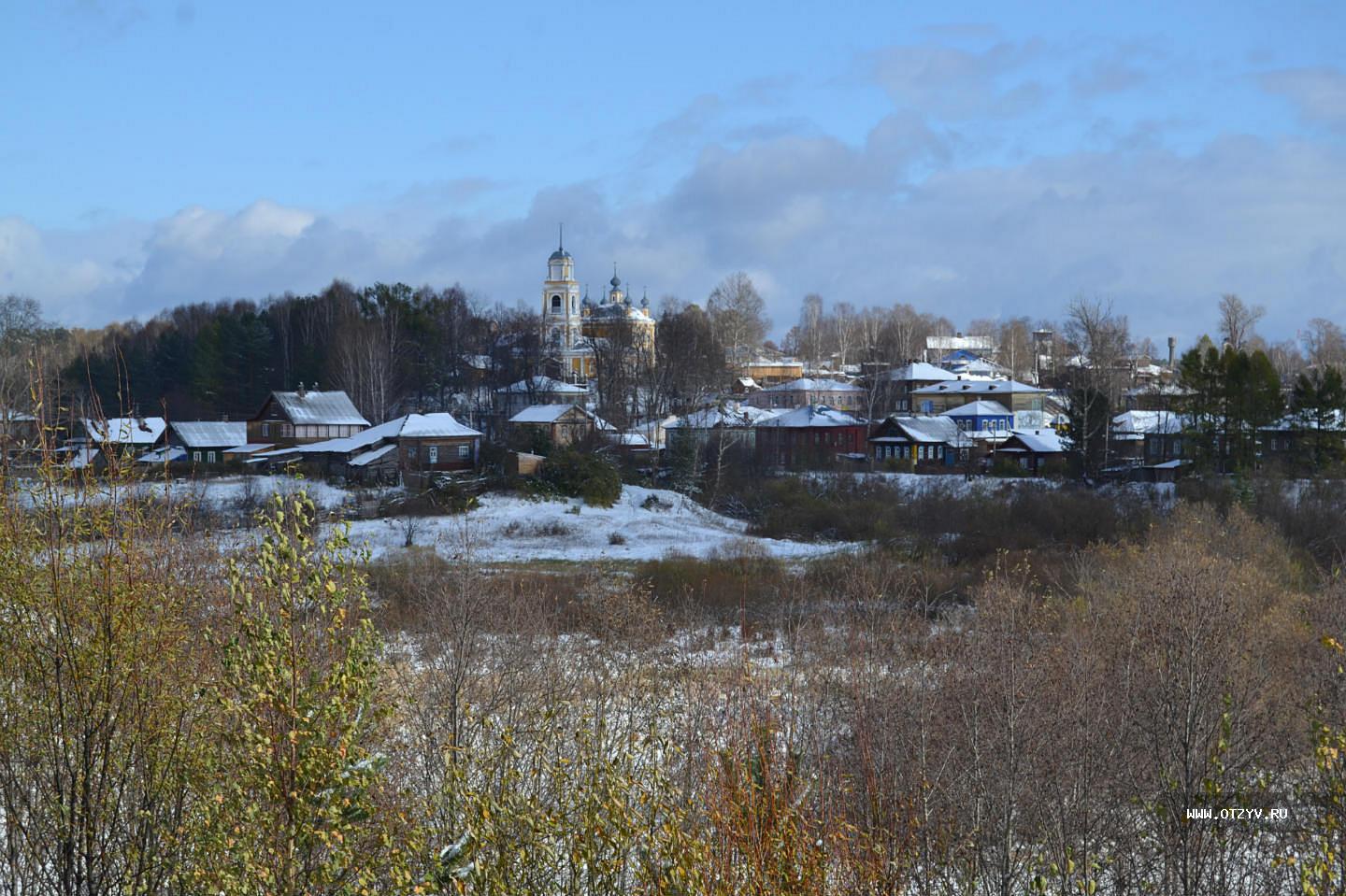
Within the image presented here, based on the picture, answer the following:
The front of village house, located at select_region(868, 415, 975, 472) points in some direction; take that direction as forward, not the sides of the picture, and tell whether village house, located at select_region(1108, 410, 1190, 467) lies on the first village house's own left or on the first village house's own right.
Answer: on the first village house's own left

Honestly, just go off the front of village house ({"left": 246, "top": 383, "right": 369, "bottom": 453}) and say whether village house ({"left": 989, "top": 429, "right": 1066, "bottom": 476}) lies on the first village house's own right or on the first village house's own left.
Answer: on the first village house's own left

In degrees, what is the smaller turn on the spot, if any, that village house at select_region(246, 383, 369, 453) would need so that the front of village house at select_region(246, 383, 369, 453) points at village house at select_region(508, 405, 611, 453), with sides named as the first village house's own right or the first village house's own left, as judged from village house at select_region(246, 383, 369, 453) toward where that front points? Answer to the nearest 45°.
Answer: approximately 135° to the first village house's own left

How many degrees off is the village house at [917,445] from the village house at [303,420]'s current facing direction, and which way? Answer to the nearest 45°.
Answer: approximately 135° to its left

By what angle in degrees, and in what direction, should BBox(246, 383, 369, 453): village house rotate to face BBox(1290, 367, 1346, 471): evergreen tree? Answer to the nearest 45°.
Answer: approximately 90° to its left

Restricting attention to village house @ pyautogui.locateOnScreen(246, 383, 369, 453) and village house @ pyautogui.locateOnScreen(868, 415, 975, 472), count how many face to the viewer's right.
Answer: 0

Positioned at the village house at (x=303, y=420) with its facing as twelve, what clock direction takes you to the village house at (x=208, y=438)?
the village house at (x=208, y=438) is roughly at 2 o'clock from the village house at (x=303, y=420).

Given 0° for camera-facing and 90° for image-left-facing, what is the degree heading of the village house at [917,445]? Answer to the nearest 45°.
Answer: approximately 45°
